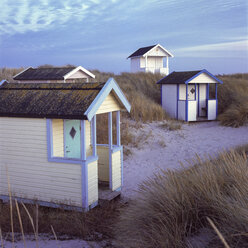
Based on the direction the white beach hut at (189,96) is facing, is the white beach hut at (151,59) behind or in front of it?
behind

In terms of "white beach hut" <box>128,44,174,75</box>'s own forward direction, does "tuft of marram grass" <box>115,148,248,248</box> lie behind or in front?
in front

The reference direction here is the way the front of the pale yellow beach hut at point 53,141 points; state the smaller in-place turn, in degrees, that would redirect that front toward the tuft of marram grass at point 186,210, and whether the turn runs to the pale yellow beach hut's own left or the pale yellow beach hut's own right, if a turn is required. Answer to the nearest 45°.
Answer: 0° — it already faces it

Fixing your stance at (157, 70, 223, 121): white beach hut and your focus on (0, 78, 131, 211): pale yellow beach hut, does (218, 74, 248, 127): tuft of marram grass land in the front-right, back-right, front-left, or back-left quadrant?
back-left

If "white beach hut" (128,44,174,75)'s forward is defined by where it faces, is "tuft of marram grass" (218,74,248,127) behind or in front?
in front

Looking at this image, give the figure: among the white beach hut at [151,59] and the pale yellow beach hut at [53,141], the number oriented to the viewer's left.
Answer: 0

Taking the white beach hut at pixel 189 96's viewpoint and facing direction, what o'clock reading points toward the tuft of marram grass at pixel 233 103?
The tuft of marram grass is roughly at 10 o'clock from the white beach hut.

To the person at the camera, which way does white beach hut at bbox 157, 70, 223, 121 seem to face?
facing the viewer and to the right of the viewer

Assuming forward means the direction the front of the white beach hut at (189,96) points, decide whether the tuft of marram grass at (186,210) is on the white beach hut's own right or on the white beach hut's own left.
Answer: on the white beach hut's own right

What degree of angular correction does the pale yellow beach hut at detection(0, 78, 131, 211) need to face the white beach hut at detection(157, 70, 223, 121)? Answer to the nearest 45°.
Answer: approximately 90° to its left

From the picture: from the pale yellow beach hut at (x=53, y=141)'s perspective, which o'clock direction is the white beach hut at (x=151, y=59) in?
the white beach hut at (x=151, y=59) is roughly at 8 o'clock from the pale yellow beach hut at (x=53, y=141).
